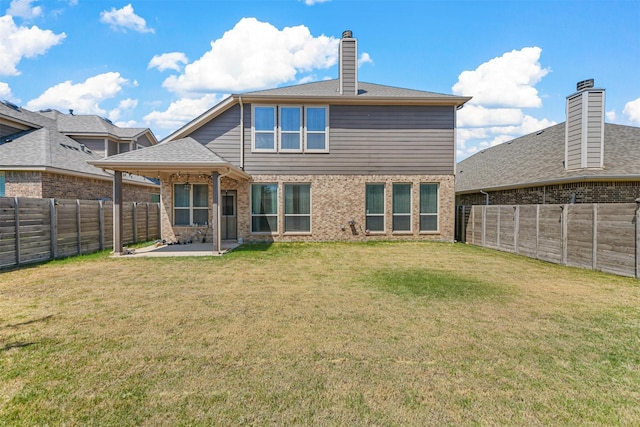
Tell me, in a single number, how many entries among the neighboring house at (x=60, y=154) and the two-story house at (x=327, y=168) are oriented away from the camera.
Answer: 2

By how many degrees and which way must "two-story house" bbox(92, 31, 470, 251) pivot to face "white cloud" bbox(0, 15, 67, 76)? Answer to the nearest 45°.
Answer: approximately 90° to its left

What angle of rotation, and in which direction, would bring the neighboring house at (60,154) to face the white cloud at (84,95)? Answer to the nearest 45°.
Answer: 0° — it already faces it

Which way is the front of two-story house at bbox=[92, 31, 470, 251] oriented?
away from the camera

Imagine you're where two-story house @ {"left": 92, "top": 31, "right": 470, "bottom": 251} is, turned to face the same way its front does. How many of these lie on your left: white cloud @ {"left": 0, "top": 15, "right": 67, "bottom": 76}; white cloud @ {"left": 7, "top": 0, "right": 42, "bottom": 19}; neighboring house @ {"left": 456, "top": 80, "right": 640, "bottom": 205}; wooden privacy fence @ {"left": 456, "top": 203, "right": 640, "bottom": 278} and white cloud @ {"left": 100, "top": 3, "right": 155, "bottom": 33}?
3

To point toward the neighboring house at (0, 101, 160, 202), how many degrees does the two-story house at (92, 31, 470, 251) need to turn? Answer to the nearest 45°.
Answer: approximately 90° to its left

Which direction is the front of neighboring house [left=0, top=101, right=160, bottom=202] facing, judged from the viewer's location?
facing away from the viewer

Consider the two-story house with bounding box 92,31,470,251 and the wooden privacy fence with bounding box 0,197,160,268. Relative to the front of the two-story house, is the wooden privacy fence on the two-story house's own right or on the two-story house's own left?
on the two-story house's own left

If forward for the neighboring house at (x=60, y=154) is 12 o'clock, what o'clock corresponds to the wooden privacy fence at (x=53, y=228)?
The wooden privacy fence is roughly at 6 o'clock from the neighboring house.
